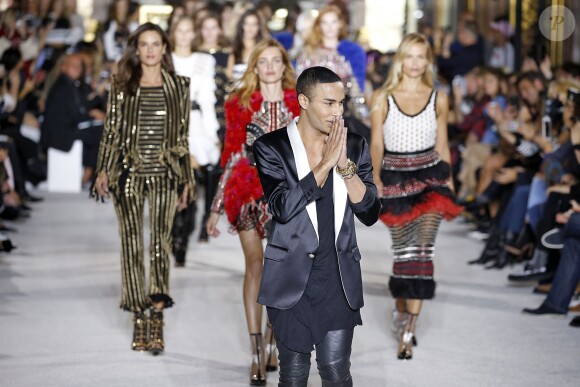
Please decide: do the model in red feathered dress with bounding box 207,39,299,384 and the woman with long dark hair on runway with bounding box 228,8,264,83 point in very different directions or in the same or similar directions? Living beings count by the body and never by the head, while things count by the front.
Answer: same or similar directions

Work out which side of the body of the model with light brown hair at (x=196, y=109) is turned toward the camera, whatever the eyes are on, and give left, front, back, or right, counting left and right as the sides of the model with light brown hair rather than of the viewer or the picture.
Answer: front

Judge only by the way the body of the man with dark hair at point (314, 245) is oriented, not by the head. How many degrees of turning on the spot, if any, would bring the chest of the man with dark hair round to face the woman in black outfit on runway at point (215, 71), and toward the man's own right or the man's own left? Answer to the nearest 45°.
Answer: approximately 135° to the man's own left

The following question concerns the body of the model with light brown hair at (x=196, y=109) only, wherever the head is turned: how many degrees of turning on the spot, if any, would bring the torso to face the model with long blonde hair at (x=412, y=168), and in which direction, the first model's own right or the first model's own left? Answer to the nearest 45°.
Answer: approximately 45° to the first model's own left

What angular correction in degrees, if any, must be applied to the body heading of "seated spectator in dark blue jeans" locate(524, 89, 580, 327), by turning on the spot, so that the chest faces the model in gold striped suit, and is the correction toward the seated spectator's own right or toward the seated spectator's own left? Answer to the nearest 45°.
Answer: approximately 45° to the seated spectator's own left

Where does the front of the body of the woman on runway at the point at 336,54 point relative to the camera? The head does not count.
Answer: toward the camera

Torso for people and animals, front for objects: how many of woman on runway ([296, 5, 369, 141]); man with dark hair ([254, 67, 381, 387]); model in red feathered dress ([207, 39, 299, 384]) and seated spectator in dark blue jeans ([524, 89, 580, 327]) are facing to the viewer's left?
1

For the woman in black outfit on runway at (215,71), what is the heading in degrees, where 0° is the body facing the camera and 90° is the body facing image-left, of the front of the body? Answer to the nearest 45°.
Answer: approximately 0°

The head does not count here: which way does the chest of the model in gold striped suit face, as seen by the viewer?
toward the camera

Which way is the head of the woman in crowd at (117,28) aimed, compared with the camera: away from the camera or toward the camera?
toward the camera

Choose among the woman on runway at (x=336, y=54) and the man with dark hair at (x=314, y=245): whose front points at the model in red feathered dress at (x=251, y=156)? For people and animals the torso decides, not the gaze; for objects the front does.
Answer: the woman on runway

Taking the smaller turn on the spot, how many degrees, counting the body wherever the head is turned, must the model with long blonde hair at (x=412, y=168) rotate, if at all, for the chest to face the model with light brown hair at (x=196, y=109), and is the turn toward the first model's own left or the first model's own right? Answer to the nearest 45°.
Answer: approximately 135° to the first model's own right

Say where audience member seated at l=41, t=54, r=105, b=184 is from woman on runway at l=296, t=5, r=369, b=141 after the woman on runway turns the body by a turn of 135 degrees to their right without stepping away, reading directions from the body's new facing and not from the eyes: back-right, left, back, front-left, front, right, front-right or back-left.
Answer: front

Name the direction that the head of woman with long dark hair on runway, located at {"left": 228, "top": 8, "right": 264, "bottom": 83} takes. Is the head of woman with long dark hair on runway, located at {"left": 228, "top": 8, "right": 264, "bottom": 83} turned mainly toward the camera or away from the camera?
toward the camera

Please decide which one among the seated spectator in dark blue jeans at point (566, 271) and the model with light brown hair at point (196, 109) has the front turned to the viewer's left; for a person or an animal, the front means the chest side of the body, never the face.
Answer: the seated spectator in dark blue jeans

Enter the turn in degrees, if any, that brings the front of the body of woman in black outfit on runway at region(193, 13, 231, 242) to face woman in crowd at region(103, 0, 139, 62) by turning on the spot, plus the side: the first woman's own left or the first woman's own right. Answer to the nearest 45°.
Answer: approximately 180°

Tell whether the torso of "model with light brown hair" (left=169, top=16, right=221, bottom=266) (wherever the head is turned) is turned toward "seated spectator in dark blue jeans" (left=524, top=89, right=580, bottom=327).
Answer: no
